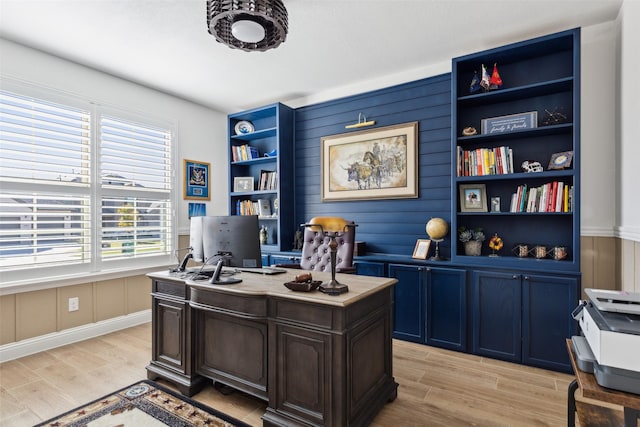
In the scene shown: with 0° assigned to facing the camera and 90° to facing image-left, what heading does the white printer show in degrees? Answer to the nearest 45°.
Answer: approximately 90°

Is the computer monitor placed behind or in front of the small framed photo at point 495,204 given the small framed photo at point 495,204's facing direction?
in front

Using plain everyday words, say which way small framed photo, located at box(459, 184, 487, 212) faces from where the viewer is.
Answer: facing the viewer

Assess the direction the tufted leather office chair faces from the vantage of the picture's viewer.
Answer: facing the viewer and to the left of the viewer

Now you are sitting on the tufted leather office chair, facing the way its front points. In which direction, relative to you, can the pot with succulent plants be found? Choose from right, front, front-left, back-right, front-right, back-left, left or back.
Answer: back-left

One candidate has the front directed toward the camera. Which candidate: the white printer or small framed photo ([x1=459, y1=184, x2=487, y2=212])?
the small framed photo

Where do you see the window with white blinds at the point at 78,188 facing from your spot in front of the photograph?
facing the viewer and to the right of the viewer

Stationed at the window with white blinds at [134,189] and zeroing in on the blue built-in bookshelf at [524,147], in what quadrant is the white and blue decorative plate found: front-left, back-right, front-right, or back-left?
front-left

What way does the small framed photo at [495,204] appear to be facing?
toward the camera

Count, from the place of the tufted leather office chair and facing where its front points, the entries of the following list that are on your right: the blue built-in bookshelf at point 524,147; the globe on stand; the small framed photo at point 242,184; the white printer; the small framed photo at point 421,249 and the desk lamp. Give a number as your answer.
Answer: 1

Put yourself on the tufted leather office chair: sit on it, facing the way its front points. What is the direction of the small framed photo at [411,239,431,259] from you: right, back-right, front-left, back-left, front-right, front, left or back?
back-left

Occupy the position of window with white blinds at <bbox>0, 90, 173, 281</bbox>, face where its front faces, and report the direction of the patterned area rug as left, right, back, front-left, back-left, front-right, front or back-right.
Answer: front-right

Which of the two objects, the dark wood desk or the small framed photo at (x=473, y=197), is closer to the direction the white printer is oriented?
the dark wood desk

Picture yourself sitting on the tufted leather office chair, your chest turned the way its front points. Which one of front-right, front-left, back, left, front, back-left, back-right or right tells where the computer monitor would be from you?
front

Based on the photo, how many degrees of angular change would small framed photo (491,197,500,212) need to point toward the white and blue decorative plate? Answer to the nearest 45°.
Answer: approximately 90° to its right

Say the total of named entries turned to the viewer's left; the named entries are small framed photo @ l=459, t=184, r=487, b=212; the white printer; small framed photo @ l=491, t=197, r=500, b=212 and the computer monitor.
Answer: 1
